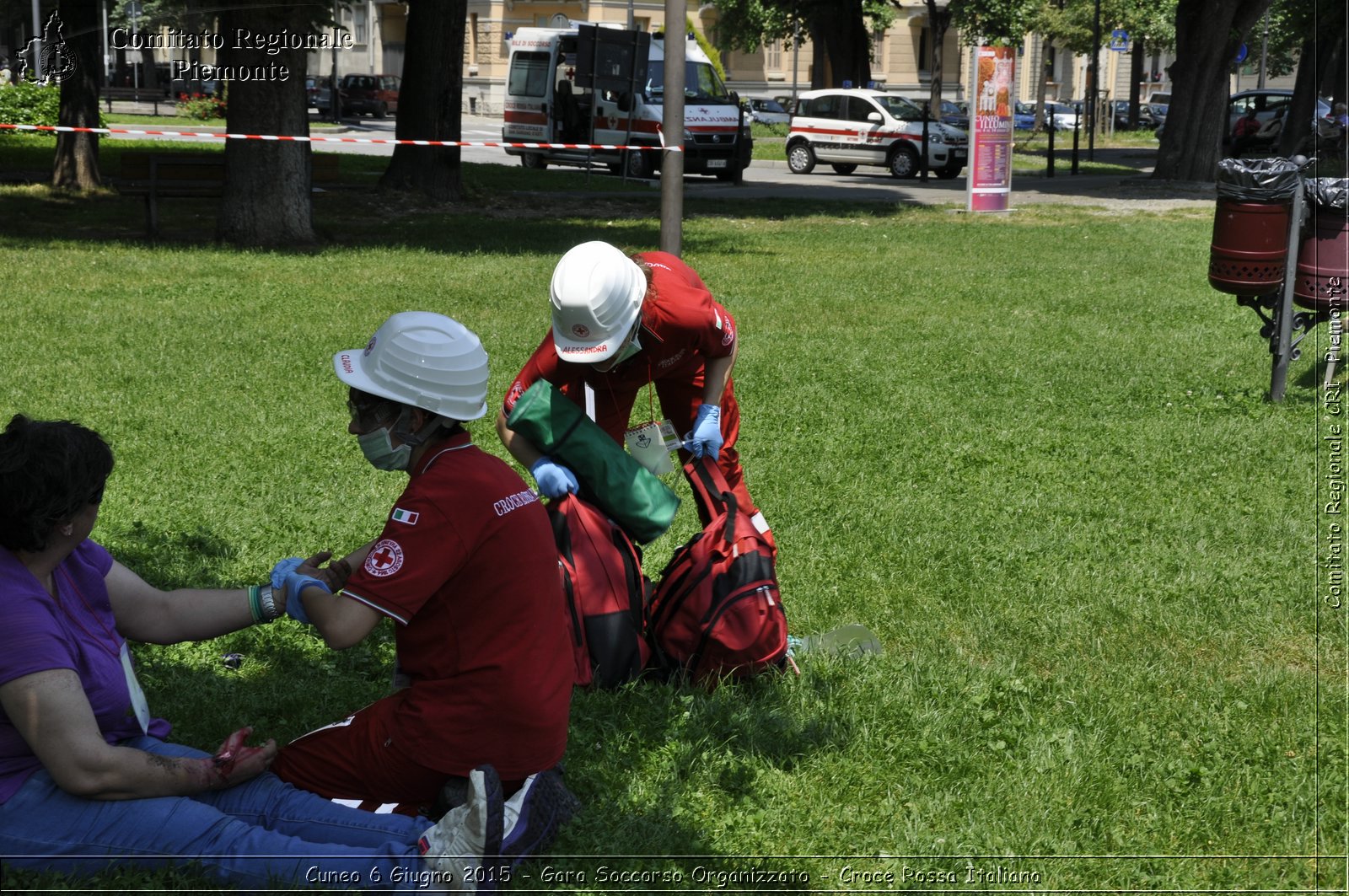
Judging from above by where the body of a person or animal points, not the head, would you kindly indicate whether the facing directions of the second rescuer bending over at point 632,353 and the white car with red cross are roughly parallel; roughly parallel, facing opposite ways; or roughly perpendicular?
roughly perpendicular

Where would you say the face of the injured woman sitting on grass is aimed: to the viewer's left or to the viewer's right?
to the viewer's right

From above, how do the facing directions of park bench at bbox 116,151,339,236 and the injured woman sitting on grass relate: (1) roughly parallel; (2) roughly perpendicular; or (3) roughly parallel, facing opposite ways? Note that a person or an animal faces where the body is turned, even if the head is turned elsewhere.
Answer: roughly perpendicular

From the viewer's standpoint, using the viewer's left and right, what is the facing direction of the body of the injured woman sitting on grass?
facing to the right of the viewer

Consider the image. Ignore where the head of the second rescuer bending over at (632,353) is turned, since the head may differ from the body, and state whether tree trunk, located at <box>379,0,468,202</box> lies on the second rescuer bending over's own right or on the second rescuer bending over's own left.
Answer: on the second rescuer bending over's own right

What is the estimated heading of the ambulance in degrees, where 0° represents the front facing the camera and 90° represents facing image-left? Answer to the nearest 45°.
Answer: approximately 315°
